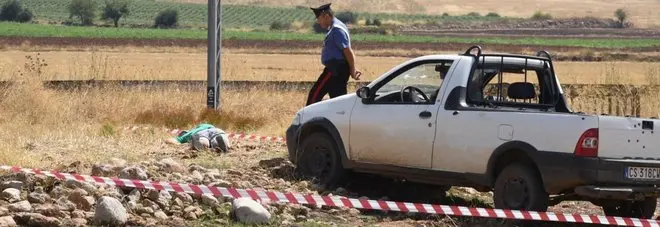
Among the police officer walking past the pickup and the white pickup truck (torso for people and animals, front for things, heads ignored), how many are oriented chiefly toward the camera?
0

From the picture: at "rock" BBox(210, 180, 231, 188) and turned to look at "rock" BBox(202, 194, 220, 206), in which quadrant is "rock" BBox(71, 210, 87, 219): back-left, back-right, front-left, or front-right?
front-right

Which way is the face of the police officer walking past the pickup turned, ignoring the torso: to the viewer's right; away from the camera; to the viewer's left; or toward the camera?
to the viewer's left

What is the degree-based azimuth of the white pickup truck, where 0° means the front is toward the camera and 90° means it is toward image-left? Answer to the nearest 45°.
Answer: approximately 135°

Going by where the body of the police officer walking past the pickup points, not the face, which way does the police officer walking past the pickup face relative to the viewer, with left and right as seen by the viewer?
facing to the left of the viewer

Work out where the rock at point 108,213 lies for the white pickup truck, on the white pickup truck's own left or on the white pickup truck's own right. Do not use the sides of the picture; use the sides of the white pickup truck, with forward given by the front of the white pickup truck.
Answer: on the white pickup truck's own left

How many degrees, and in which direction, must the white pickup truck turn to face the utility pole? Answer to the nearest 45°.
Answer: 0° — it already faces it
